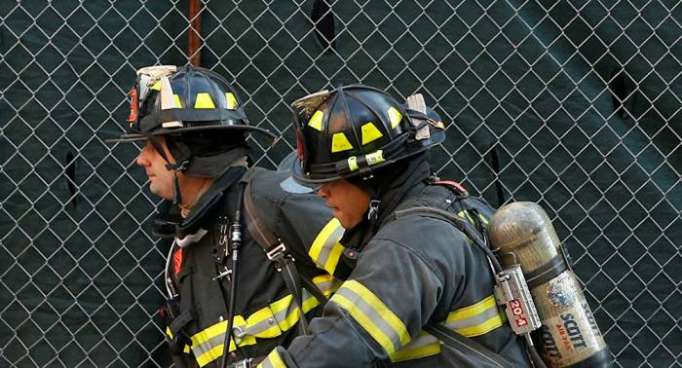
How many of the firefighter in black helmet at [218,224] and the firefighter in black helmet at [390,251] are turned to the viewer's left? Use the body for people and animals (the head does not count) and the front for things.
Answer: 2

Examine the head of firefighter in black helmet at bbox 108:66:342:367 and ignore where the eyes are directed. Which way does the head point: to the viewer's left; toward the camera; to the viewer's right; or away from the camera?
to the viewer's left

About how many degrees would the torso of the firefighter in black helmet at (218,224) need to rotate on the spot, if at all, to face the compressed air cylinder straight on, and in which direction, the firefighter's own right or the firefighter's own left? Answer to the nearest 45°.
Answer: approximately 135° to the firefighter's own left

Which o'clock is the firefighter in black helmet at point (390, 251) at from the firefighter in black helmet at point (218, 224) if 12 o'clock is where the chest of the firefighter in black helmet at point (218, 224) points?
the firefighter in black helmet at point (390, 251) is roughly at 8 o'clock from the firefighter in black helmet at point (218, 224).

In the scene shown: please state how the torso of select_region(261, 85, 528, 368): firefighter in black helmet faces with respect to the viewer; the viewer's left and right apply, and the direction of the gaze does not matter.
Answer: facing to the left of the viewer

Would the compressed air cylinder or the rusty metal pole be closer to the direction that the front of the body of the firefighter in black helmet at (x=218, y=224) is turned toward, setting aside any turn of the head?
the rusty metal pole

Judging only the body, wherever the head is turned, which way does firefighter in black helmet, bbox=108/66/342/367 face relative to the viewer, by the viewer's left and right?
facing to the left of the viewer
